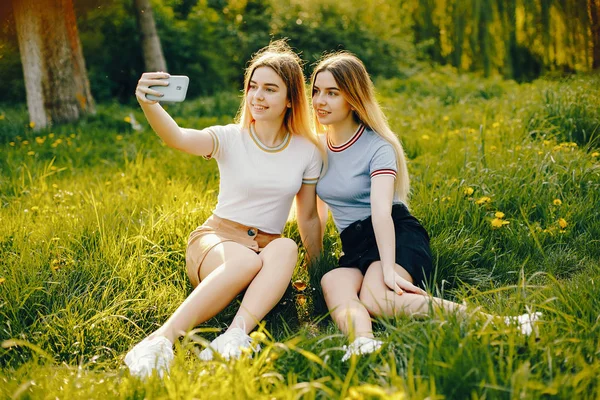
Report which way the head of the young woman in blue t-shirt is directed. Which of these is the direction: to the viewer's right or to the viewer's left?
to the viewer's left

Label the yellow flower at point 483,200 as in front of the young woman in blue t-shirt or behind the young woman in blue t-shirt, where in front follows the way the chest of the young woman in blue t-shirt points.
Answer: behind

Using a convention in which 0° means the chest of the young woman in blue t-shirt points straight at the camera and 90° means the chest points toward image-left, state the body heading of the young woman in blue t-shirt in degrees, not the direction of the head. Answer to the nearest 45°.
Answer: approximately 45°
